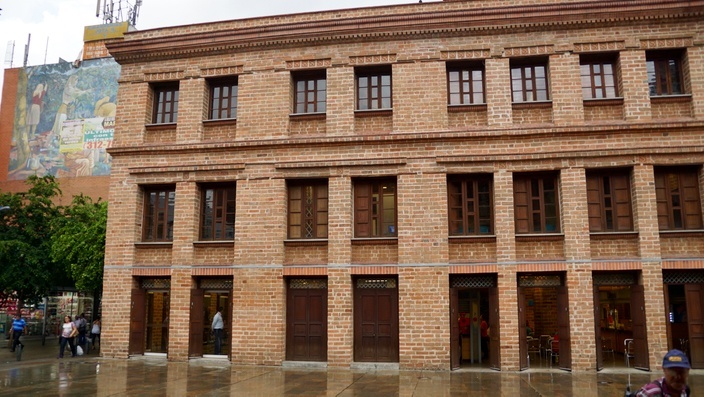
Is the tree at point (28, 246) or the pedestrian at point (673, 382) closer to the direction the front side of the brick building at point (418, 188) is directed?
the pedestrian

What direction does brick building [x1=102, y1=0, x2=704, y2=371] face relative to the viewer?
toward the camera

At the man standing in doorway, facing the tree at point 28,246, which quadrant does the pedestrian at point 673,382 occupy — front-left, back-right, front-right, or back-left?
back-left

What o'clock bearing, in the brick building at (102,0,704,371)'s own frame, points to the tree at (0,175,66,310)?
The tree is roughly at 4 o'clock from the brick building.

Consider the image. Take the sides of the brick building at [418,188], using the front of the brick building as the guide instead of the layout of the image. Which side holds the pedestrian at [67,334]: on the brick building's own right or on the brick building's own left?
on the brick building's own right

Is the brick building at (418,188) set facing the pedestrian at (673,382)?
yes
